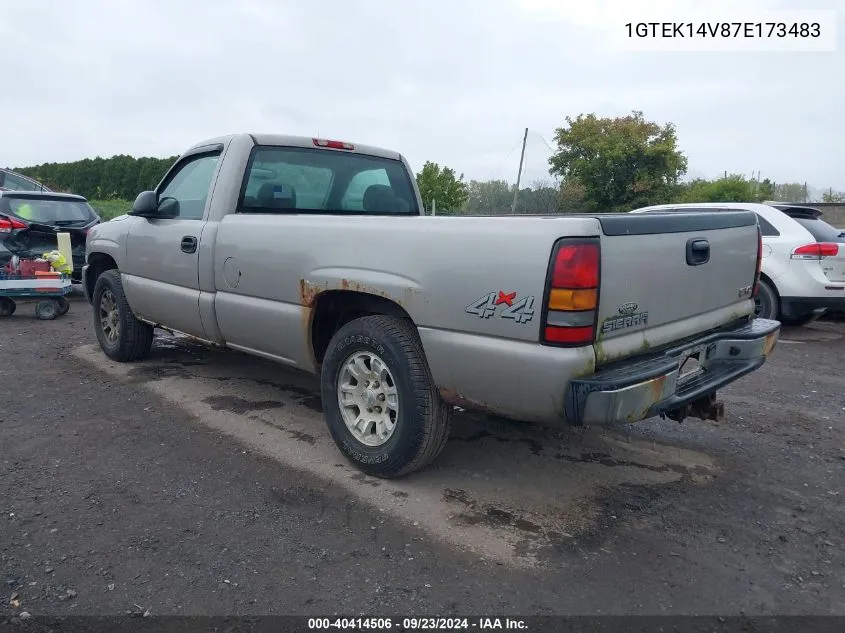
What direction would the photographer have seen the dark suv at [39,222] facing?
facing away from the viewer and to the left of the viewer

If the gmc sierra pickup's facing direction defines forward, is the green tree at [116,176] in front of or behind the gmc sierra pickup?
in front

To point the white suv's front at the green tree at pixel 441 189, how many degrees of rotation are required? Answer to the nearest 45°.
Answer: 0° — it already faces it

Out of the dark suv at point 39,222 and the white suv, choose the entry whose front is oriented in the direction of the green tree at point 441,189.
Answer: the white suv

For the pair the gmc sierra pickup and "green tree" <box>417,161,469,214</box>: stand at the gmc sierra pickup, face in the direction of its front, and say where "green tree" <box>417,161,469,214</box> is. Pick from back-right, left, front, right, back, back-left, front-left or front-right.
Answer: front-right

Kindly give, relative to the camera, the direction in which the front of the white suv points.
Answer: facing away from the viewer and to the left of the viewer

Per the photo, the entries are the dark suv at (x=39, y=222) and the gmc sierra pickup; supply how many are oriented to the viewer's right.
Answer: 0

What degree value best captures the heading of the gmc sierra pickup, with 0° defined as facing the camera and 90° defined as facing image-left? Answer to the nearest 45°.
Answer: approximately 135°

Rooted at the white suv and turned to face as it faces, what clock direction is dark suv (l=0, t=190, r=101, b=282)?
The dark suv is roughly at 10 o'clock from the white suv.

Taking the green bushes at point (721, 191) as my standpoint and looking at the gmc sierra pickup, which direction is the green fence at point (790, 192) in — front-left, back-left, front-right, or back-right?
back-left

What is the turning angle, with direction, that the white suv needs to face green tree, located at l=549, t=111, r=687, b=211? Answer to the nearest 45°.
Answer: approximately 45° to its right

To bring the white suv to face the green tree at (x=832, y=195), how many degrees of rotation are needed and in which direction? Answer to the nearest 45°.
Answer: approximately 45° to its right

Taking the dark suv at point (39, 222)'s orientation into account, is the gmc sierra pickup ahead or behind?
behind
